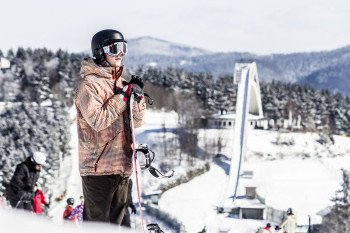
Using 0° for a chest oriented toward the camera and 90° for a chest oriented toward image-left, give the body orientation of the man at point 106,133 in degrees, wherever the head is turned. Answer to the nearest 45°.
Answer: approximately 315°

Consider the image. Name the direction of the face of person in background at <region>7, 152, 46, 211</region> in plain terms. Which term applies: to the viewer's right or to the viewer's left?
to the viewer's right

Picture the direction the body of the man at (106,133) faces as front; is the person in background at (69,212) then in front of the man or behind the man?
behind
